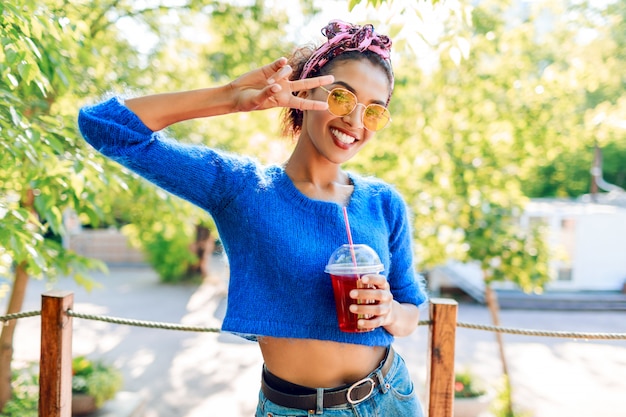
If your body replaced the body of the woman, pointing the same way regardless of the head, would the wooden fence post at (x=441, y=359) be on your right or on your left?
on your left

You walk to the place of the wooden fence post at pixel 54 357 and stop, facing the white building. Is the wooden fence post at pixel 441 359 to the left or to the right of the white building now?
right

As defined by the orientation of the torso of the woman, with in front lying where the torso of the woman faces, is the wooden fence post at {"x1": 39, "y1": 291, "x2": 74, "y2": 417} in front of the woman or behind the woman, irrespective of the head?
behind

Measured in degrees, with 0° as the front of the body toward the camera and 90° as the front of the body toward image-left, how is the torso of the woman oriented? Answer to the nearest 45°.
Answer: approximately 315°

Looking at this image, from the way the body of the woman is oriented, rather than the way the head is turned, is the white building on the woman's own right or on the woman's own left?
on the woman's own left
